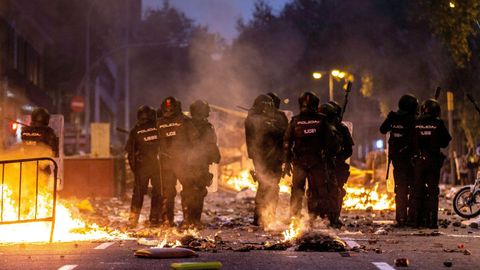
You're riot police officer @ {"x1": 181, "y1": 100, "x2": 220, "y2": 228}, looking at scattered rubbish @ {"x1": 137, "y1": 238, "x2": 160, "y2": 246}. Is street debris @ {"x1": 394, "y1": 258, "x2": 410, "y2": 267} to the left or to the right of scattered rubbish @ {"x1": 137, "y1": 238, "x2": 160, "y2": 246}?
left

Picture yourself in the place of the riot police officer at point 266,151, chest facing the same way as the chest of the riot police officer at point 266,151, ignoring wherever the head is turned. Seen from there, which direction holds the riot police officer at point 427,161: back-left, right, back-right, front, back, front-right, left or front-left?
right

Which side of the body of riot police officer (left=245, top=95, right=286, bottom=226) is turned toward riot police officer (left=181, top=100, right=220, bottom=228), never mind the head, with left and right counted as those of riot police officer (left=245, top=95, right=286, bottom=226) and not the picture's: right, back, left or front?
left

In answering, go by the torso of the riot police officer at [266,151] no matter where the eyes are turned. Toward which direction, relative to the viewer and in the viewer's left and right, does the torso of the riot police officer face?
facing away from the viewer

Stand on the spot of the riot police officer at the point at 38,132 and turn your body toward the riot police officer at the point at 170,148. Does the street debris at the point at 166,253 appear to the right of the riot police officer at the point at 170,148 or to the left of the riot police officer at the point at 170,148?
right
